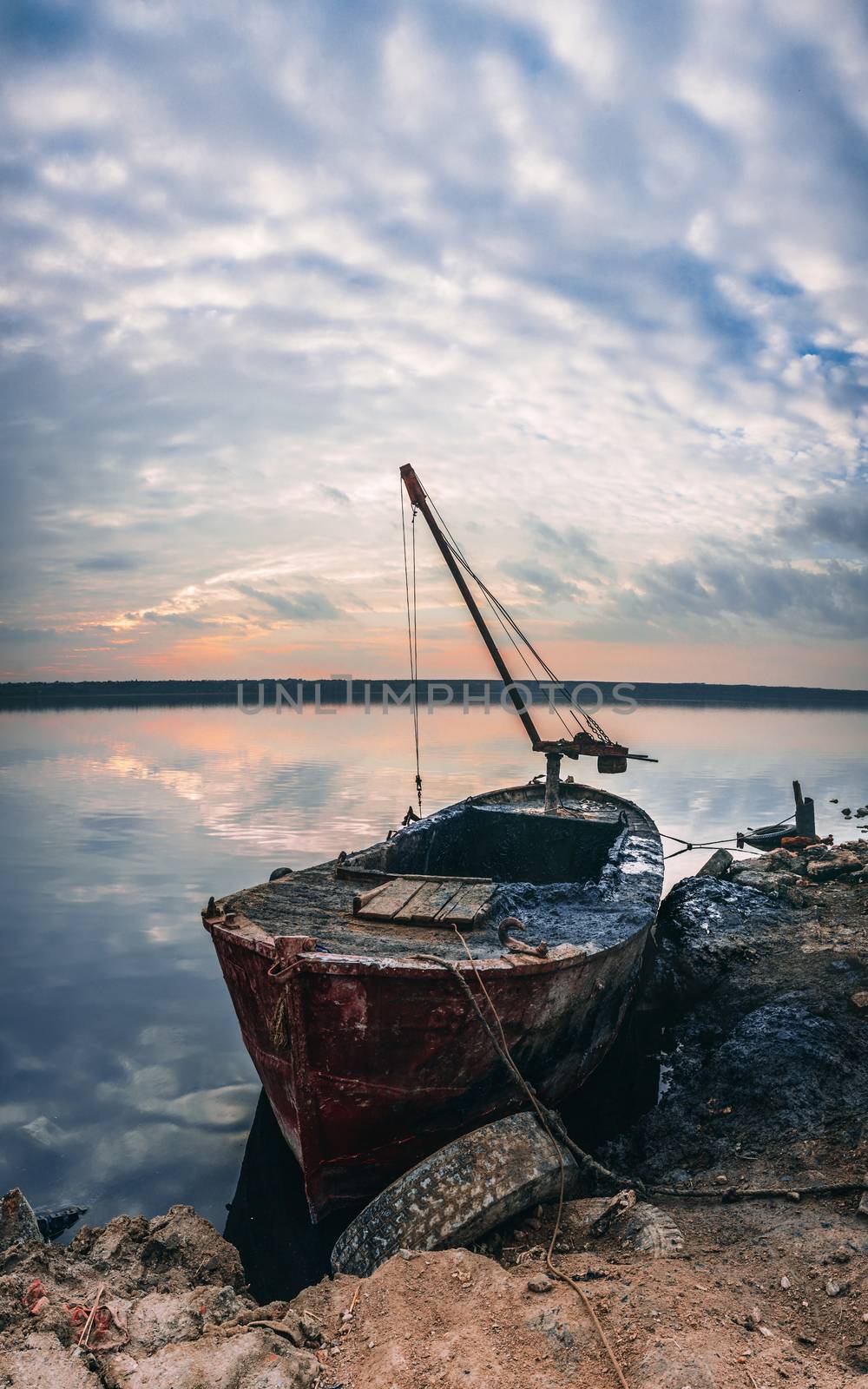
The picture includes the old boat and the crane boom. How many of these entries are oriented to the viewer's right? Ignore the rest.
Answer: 0

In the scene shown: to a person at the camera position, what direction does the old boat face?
facing the viewer and to the left of the viewer

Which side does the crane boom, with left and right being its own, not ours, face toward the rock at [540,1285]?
left

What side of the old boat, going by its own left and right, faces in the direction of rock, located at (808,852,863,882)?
back

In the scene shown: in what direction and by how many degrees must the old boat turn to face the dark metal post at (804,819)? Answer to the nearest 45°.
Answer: approximately 180°

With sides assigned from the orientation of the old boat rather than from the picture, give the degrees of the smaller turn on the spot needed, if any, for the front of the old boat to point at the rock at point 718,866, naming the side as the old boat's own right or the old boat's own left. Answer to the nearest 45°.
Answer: approximately 180°

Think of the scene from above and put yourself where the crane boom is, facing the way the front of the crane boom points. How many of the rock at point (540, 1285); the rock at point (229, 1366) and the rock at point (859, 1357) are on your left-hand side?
3

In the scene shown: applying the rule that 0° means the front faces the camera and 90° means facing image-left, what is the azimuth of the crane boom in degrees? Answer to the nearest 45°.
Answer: approximately 90°

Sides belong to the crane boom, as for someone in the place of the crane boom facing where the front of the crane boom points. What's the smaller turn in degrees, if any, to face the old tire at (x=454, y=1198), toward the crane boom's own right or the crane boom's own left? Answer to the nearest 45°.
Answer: approximately 90° to the crane boom's own left

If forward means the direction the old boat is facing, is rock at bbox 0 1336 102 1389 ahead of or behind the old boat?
ahead

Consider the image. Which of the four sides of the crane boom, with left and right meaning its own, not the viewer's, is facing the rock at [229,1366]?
left

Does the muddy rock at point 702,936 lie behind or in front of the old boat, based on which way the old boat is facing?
behind

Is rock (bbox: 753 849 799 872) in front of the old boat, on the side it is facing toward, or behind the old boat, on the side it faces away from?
behind

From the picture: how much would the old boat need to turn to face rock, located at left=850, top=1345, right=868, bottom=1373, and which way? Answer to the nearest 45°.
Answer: approximately 90° to its left

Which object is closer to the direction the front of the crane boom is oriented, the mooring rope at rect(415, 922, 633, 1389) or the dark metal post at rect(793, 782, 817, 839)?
the mooring rope

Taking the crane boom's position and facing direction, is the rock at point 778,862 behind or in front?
behind
